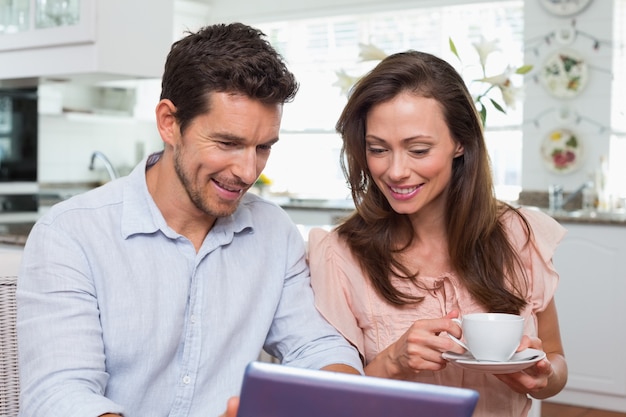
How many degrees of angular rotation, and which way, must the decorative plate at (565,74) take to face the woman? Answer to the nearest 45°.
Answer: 0° — it already faces them

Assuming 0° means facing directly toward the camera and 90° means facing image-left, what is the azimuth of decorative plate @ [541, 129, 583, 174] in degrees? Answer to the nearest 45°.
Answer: approximately 0°

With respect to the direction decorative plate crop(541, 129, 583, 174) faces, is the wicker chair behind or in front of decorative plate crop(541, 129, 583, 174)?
in front

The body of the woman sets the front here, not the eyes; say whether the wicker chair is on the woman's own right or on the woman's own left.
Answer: on the woman's own right

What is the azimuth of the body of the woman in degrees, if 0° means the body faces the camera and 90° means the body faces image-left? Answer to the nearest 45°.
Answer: approximately 0°

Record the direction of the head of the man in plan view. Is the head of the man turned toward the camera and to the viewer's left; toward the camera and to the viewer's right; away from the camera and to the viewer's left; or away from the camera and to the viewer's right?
toward the camera and to the viewer's right

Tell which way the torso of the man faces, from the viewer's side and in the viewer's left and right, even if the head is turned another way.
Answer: facing the viewer and to the right of the viewer

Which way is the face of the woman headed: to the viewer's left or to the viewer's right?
to the viewer's left

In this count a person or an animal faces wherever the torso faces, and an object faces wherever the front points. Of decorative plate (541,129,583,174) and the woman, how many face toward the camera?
2
